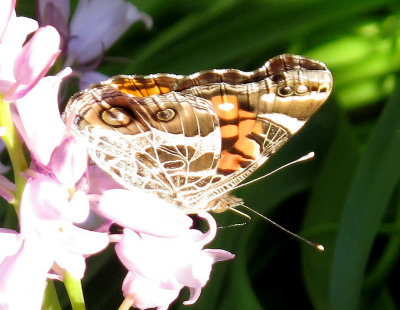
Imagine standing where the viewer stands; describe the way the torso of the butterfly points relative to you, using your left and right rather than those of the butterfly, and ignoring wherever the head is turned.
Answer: facing to the right of the viewer
